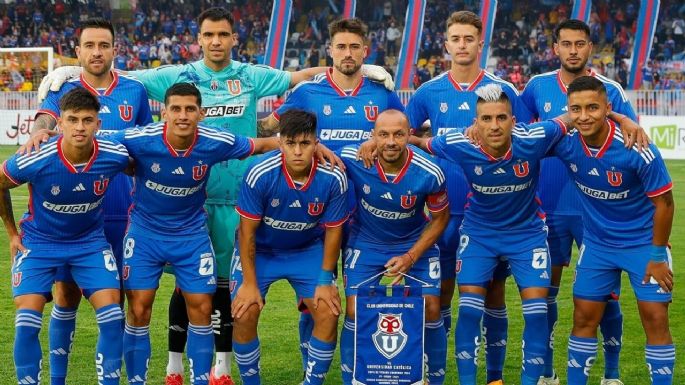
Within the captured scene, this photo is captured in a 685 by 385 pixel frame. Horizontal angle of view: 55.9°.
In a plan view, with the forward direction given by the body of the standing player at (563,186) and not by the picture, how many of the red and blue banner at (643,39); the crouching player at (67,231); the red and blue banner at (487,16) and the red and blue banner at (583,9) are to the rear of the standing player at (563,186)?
3

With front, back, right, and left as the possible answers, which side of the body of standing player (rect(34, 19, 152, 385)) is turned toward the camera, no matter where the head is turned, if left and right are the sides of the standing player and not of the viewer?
front

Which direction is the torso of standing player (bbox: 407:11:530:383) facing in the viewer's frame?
toward the camera

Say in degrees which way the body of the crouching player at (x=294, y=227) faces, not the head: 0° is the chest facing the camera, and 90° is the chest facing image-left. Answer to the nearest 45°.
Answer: approximately 0°

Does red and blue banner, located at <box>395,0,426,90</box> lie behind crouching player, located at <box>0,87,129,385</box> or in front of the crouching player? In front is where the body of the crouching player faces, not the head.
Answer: behind

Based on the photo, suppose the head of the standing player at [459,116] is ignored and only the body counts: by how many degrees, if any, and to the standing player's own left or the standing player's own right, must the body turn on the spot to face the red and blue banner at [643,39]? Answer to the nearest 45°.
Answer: approximately 180°

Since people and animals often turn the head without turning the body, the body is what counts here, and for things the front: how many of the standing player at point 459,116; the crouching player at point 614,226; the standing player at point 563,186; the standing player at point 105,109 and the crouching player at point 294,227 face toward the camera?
5

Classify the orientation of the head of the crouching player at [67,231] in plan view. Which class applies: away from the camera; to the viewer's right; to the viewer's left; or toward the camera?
toward the camera

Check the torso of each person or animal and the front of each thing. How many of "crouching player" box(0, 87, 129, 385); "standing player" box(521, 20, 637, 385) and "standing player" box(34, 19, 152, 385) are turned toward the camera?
3

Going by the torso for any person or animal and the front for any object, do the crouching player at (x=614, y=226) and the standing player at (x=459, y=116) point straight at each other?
no

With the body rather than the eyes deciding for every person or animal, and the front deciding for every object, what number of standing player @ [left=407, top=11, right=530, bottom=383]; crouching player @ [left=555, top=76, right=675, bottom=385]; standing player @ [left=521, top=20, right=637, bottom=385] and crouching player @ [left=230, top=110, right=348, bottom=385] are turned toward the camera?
4

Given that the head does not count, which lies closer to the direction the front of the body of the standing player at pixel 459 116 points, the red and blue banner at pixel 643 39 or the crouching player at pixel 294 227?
the crouching player

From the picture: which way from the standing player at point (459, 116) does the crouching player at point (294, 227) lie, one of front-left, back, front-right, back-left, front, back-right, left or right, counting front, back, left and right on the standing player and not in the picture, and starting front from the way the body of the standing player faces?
front-right

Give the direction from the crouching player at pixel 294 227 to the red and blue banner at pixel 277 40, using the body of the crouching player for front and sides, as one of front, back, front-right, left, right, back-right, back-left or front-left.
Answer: back

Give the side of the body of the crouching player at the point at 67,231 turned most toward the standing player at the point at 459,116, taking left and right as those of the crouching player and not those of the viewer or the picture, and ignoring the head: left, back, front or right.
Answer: left

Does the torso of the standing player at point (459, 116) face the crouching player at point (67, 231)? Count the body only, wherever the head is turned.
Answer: no

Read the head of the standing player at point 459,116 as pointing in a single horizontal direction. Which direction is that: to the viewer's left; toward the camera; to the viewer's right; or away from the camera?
toward the camera

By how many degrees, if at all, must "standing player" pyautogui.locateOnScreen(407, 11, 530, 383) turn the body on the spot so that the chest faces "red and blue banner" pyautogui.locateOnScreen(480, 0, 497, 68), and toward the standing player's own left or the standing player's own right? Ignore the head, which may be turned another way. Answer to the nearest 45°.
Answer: approximately 180°
